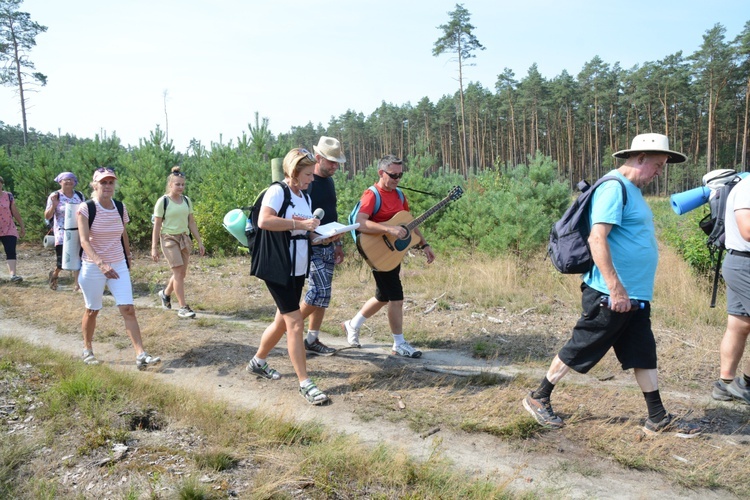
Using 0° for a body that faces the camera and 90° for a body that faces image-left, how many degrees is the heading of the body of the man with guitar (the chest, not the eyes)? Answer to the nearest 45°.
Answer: approximately 315°

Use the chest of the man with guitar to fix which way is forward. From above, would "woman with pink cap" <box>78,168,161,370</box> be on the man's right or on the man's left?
on the man's right
